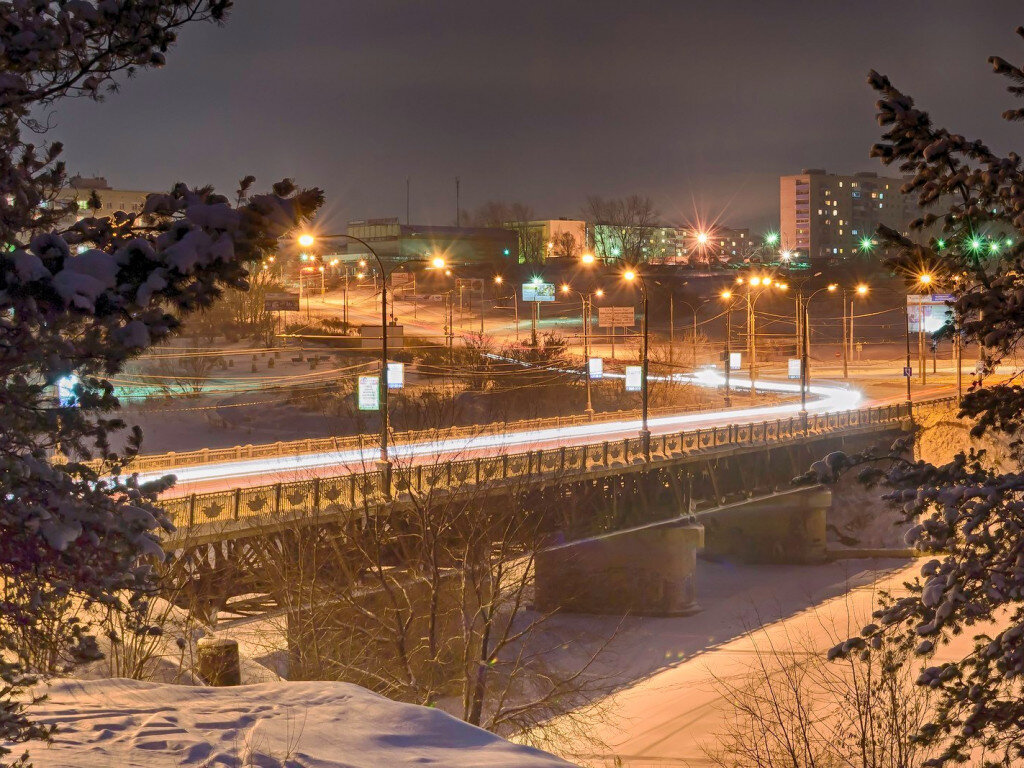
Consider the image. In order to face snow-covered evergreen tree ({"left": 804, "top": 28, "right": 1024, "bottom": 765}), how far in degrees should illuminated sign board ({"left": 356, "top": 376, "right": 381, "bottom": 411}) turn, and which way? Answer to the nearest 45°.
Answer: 0° — it already faces it

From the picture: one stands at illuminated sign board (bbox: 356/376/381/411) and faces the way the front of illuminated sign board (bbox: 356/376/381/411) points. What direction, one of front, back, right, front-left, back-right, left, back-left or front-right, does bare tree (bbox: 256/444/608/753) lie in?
front

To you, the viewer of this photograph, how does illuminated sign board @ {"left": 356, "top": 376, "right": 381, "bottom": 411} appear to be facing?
facing the viewer

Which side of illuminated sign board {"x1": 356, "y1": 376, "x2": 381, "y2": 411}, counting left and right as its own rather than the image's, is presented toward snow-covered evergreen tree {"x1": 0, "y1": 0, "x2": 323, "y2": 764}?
front

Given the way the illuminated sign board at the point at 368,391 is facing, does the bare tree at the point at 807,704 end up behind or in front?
in front

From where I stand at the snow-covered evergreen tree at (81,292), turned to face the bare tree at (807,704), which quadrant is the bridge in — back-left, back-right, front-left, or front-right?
front-left
